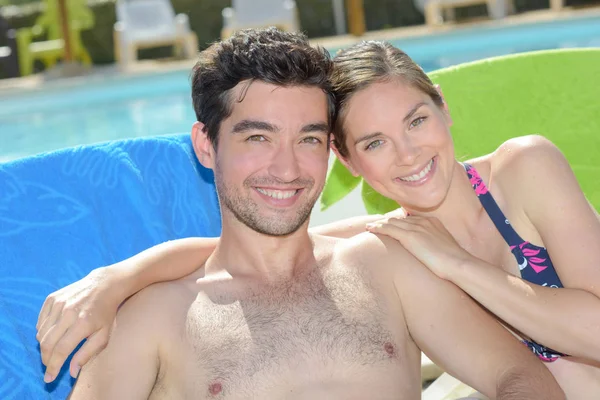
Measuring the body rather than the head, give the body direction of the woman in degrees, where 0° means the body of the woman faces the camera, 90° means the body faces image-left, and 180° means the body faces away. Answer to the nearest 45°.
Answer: approximately 45°

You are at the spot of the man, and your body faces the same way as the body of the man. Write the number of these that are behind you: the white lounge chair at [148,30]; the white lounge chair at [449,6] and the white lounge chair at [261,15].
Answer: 3

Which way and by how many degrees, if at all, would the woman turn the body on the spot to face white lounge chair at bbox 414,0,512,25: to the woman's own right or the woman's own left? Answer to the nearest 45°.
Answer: approximately 135° to the woman's own right

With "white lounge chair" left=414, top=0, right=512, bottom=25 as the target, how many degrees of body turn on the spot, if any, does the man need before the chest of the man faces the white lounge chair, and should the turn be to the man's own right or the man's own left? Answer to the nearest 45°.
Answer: approximately 180°

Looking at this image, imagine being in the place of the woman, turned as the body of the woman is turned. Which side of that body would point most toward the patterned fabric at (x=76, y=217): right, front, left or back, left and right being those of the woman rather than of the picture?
right

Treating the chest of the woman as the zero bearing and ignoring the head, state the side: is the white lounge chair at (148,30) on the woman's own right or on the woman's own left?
on the woman's own right

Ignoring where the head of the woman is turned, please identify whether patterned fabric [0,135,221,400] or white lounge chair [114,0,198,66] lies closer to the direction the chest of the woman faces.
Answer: the patterned fabric

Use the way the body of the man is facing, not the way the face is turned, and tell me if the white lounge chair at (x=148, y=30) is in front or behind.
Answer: behind

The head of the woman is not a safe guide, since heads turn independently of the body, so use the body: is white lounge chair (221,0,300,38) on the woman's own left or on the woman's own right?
on the woman's own right

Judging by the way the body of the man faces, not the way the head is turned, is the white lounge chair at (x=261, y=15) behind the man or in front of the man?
behind
